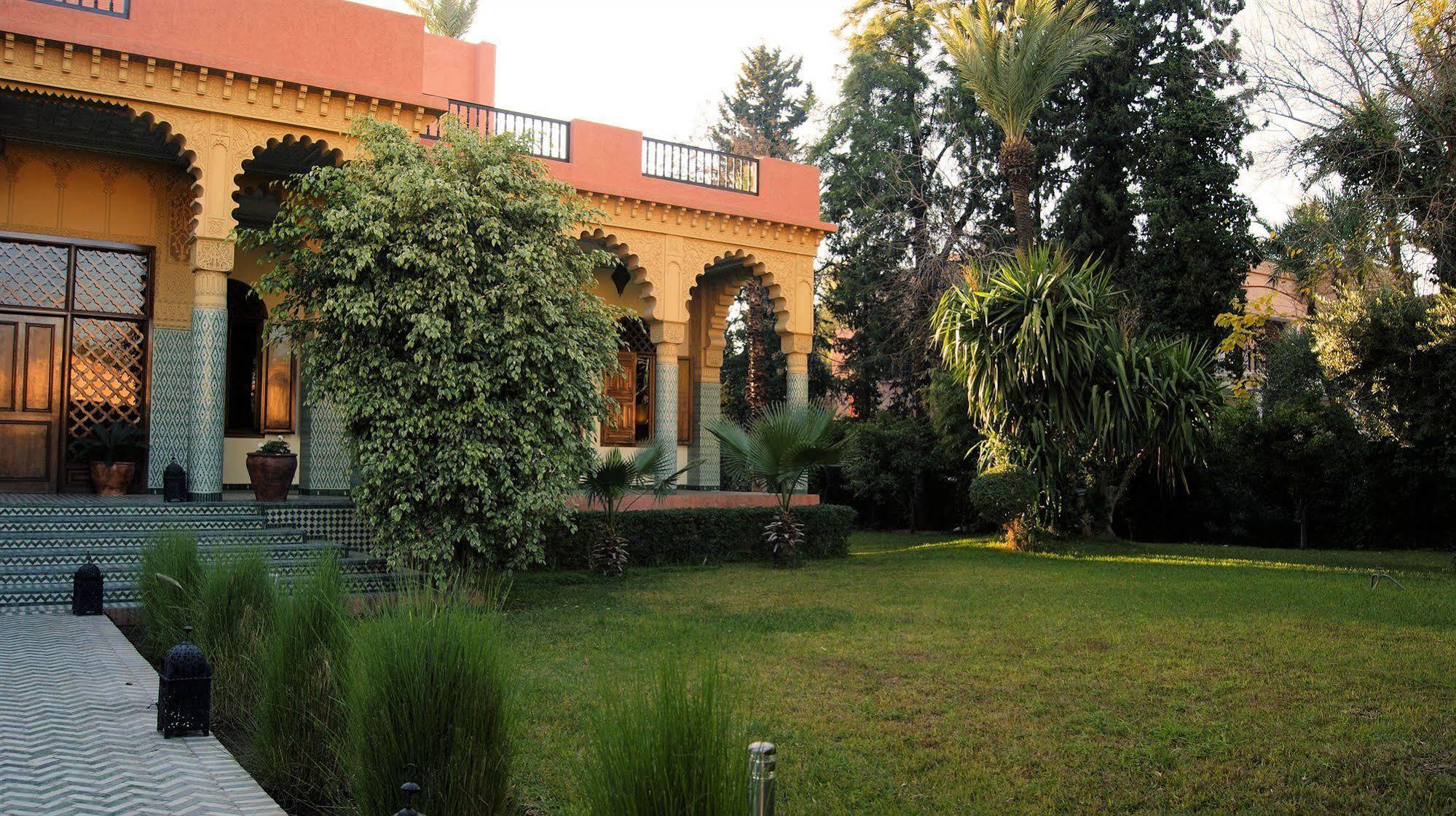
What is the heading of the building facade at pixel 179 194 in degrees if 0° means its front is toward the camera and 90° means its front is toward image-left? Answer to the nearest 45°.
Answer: approximately 315°

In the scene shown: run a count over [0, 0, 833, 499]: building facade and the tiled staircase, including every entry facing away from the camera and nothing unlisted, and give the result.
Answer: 0

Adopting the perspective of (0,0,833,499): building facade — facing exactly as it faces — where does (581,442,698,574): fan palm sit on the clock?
The fan palm is roughly at 11 o'clock from the building facade.

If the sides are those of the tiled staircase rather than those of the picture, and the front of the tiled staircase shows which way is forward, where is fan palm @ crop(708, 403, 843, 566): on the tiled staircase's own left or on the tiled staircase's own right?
on the tiled staircase's own left

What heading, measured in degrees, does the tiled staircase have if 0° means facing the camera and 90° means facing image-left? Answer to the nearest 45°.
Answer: approximately 0°

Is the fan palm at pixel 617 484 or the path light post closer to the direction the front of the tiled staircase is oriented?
the path light post

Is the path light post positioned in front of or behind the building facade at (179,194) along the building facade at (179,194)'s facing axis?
in front

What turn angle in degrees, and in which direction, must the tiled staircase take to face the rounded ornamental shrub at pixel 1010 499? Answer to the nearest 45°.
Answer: approximately 90° to its left

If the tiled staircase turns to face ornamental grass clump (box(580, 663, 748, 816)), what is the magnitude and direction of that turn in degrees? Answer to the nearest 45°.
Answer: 0° — it already faces it

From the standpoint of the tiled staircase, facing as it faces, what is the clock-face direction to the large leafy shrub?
The large leafy shrub is roughly at 10 o'clock from the tiled staircase.

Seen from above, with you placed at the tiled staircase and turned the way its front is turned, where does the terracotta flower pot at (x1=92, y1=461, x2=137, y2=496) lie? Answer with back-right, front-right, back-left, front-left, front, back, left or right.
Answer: back

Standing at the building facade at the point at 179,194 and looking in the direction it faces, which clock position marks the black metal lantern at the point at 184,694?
The black metal lantern is roughly at 1 o'clock from the building facade.

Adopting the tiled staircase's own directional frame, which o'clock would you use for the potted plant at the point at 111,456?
The potted plant is roughly at 6 o'clock from the tiled staircase.
